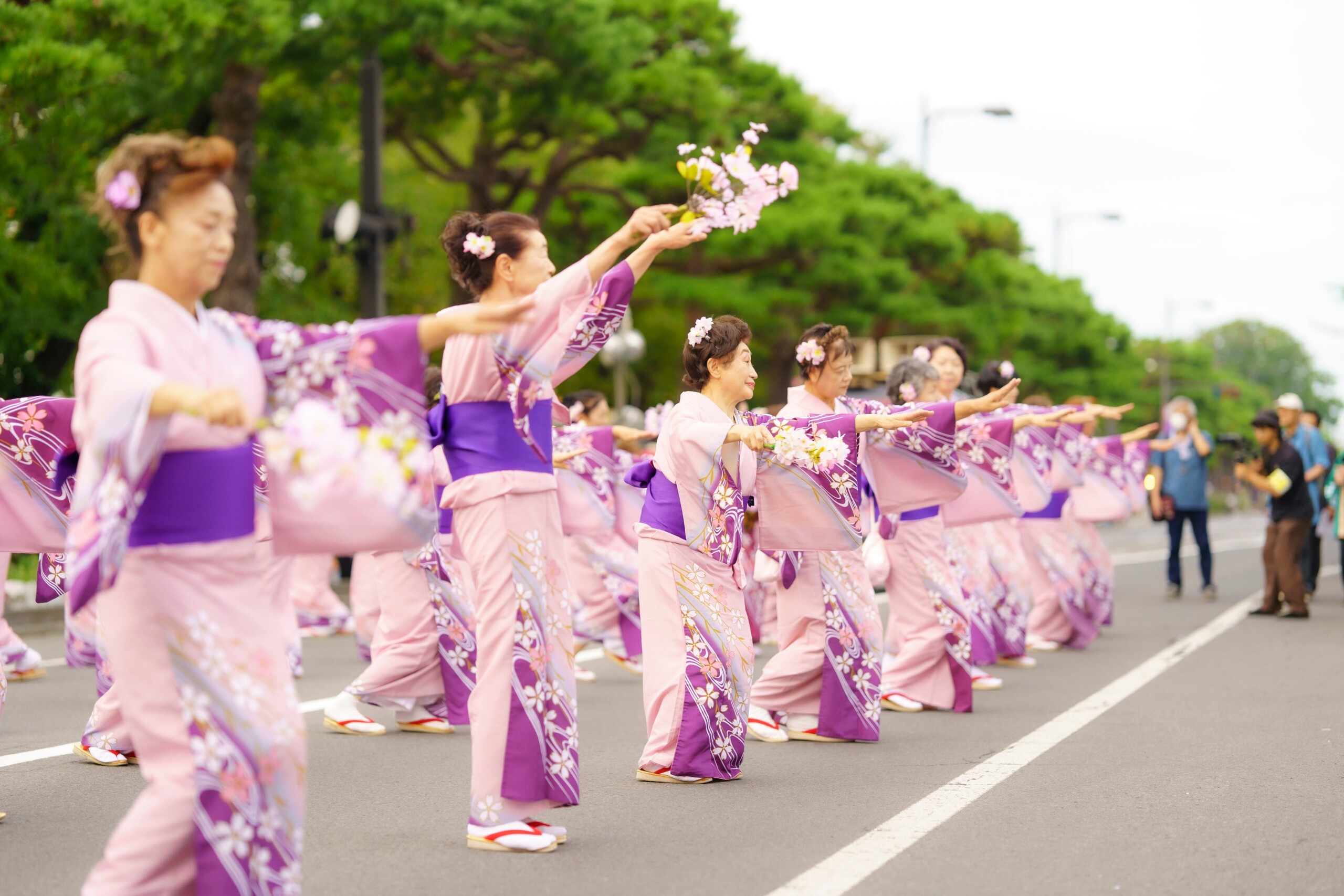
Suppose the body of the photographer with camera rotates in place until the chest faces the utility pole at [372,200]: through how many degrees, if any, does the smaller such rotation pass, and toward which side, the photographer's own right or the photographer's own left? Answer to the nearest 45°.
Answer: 0° — they already face it

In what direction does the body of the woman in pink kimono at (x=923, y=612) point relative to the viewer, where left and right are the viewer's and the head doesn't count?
facing to the right of the viewer

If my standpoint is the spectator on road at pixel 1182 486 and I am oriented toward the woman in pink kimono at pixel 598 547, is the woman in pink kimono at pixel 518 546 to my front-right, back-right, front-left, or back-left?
front-left

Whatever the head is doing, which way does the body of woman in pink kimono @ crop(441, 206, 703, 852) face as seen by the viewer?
to the viewer's right

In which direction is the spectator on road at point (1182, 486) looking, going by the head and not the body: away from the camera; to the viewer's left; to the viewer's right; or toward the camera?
toward the camera

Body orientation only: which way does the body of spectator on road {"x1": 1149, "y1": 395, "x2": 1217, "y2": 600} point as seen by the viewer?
toward the camera

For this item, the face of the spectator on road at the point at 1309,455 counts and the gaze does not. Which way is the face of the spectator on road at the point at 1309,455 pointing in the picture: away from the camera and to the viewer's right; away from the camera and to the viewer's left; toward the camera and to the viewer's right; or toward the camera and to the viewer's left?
toward the camera and to the viewer's left

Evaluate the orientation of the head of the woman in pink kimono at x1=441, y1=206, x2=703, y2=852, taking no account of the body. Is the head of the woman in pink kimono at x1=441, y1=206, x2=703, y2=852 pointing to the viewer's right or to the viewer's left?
to the viewer's right

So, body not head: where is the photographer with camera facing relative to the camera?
to the viewer's left

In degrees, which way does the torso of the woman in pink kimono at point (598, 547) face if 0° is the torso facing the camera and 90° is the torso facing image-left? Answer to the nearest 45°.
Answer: approximately 270°

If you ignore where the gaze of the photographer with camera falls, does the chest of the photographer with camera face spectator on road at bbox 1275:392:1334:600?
no

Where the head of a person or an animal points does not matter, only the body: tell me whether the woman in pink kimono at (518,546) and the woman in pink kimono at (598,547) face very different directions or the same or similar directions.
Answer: same or similar directions
